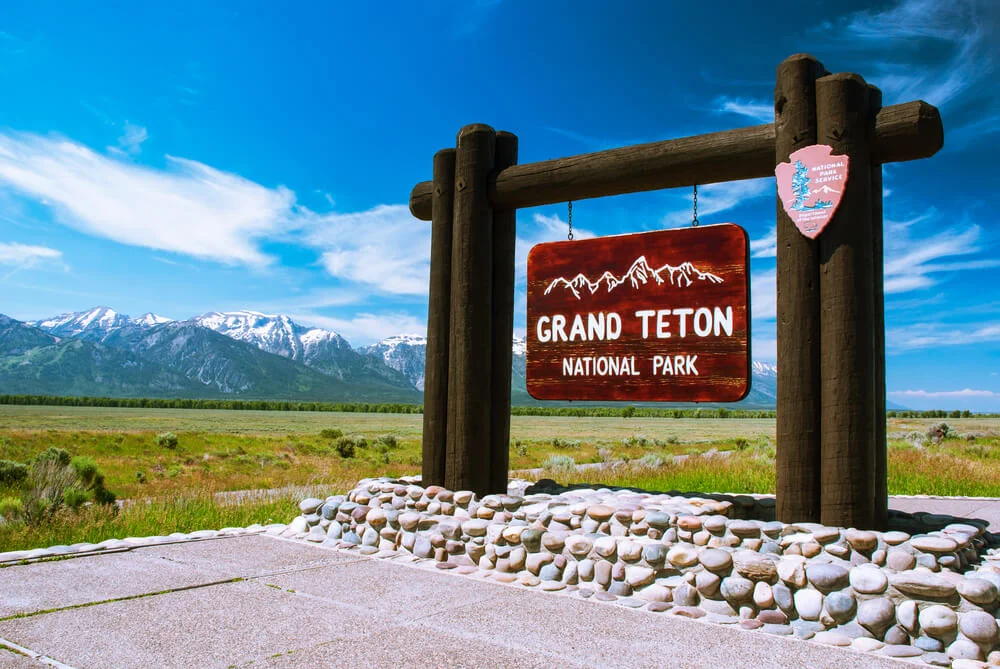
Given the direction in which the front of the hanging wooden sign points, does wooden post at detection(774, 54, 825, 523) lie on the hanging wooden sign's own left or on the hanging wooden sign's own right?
on the hanging wooden sign's own left

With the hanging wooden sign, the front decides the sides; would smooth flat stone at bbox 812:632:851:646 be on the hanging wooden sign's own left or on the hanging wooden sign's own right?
on the hanging wooden sign's own left

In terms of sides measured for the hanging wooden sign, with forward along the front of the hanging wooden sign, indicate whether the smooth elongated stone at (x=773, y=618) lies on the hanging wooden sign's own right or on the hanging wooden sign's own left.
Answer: on the hanging wooden sign's own left

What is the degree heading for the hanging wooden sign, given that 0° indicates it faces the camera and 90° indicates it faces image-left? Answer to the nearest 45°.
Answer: approximately 45°

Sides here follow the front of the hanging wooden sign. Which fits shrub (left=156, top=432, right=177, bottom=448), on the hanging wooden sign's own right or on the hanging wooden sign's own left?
on the hanging wooden sign's own right

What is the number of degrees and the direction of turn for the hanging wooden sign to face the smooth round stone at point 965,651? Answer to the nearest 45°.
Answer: approximately 90° to its left

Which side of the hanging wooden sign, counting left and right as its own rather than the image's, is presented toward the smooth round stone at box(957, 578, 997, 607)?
left

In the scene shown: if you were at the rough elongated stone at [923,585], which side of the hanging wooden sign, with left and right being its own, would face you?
left

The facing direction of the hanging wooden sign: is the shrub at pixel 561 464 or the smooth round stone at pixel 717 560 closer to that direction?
the smooth round stone

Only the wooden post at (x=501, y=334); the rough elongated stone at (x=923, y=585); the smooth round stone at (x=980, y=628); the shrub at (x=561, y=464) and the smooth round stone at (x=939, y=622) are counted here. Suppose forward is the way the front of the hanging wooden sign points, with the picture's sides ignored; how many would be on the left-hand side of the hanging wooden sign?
3
